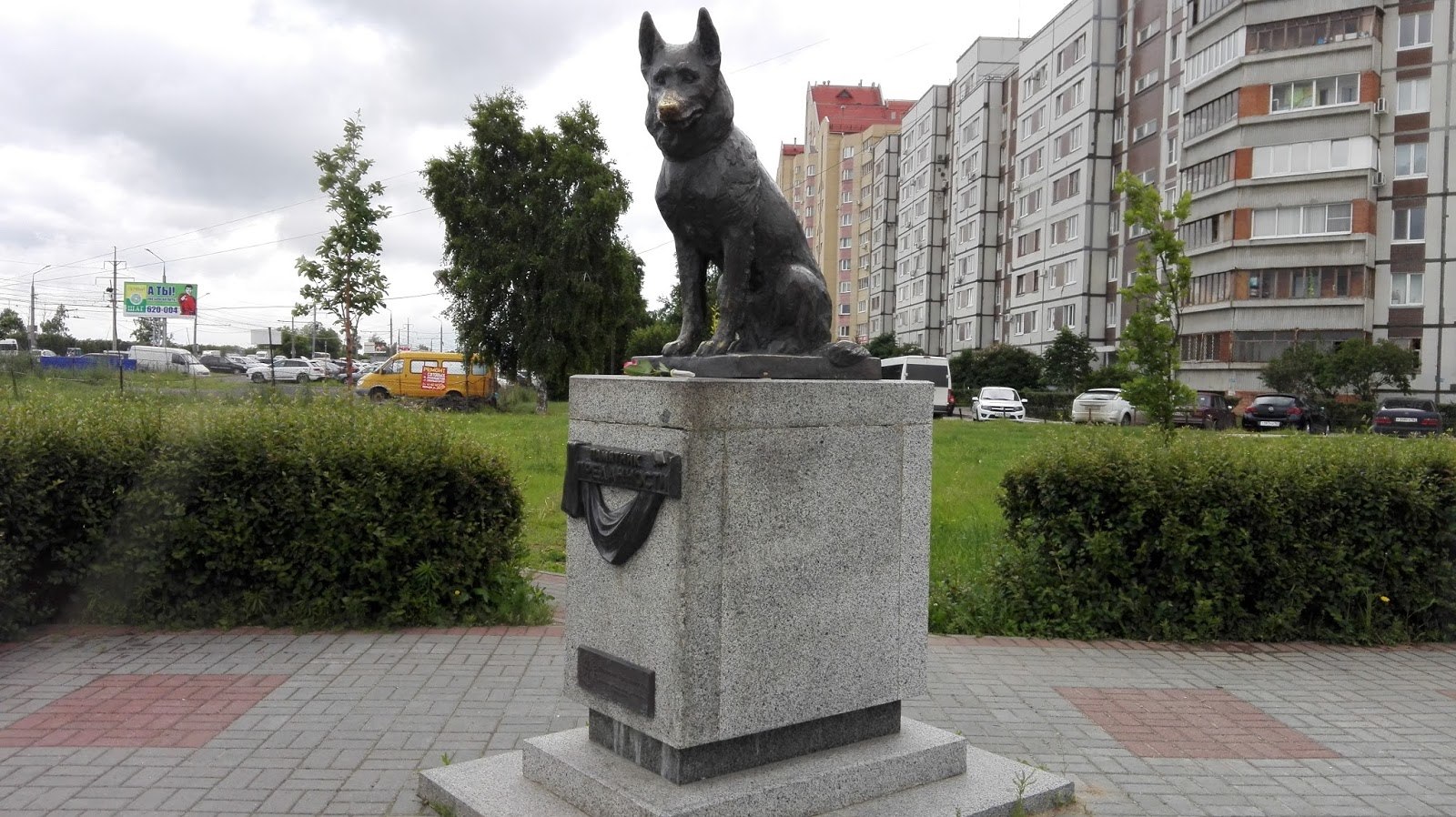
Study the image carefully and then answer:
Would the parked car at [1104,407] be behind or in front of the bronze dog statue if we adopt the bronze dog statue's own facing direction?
behind

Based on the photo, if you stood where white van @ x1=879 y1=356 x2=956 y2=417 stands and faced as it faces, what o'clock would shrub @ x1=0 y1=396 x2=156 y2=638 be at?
The shrub is roughly at 8 o'clock from the white van.

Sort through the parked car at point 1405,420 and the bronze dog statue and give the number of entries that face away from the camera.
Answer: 1

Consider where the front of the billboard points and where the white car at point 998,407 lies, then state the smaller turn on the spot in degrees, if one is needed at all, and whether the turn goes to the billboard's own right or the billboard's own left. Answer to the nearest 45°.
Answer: approximately 45° to the billboard's own left

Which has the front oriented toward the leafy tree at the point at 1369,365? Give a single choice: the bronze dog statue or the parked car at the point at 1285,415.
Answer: the parked car

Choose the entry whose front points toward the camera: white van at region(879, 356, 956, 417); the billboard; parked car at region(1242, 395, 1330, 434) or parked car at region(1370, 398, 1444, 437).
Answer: the billboard

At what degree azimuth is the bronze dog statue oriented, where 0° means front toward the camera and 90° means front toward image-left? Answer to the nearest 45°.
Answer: approximately 45°

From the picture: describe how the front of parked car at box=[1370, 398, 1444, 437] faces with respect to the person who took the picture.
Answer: facing away from the viewer

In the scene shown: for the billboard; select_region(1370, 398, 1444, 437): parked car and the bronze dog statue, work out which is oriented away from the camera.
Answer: the parked car

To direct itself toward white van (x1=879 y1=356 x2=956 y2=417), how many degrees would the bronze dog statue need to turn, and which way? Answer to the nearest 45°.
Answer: approximately 135° to its right

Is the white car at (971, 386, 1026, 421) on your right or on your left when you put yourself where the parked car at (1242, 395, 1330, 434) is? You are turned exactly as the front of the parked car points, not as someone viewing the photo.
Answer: on your left
